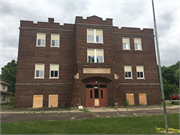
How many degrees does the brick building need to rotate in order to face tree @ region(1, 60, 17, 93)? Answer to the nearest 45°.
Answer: approximately 135° to its right

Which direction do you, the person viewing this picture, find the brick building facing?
facing the viewer
